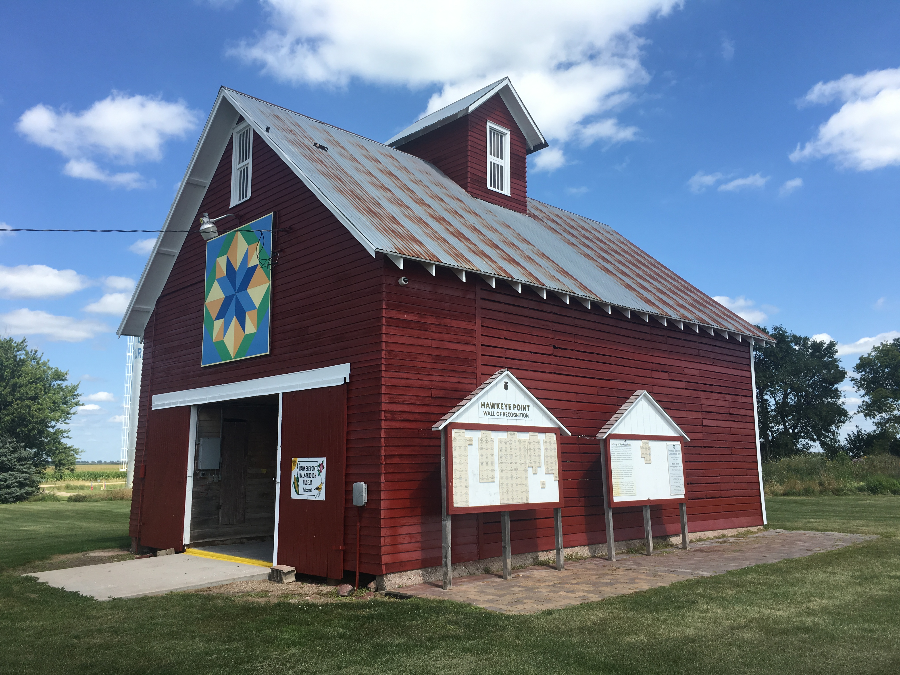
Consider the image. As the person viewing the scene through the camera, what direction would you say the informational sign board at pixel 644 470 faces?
facing the viewer and to the right of the viewer

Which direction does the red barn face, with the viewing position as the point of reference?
facing the viewer and to the left of the viewer

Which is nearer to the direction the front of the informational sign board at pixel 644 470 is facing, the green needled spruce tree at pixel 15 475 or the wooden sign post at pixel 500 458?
the wooden sign post

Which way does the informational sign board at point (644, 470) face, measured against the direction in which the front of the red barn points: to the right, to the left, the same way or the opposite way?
to the left

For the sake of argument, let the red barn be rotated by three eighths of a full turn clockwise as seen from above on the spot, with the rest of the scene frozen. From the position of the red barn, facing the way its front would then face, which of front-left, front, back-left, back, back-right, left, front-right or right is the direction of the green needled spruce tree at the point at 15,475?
front-left

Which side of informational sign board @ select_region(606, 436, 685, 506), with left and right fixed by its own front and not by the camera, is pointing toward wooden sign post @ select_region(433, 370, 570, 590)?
right
